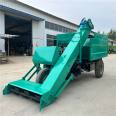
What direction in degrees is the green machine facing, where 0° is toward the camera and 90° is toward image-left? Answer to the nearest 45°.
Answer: approximately 45°

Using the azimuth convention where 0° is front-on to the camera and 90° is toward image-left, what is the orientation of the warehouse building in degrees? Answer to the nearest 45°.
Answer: approximately 315°

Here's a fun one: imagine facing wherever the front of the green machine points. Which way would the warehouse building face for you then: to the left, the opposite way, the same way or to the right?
to the left

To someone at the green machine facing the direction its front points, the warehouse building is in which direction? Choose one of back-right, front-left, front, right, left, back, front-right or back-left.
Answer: back-right

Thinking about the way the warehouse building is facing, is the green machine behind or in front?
in front

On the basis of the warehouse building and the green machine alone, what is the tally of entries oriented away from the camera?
0
